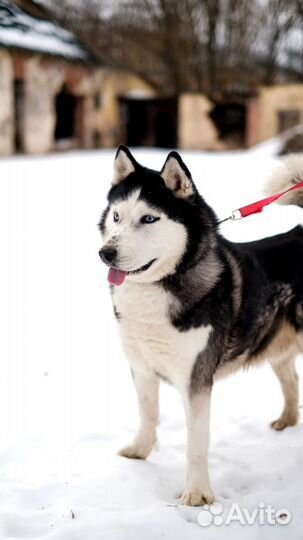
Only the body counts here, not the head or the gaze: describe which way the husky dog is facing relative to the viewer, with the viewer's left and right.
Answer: facing the viewer and to the left of the viewer
